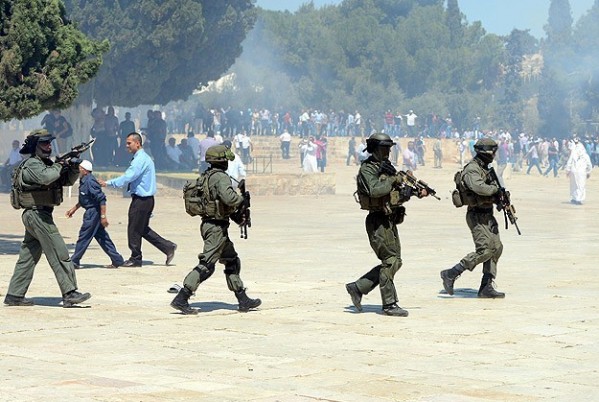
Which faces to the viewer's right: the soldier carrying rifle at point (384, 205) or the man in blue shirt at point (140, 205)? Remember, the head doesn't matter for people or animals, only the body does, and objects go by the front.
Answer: the soldier carrying rifle

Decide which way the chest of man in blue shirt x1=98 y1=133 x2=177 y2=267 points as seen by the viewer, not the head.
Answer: to the viewer's left

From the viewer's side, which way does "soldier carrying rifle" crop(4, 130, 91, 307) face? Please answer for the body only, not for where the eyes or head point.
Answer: to the viewer's right

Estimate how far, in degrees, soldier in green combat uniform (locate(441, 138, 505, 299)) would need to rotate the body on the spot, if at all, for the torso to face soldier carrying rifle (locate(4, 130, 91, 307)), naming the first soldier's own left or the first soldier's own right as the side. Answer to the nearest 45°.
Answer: approximately 180°

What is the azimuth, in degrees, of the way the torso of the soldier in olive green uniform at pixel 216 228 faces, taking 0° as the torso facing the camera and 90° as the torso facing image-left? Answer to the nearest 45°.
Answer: approximately 270°

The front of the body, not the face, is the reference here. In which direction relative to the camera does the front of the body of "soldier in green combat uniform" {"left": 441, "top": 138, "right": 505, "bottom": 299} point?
to the viewer's right

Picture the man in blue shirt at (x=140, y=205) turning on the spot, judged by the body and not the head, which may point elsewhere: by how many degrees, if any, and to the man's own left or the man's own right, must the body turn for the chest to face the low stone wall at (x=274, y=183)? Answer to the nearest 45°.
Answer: approximately 90° to the man's own right

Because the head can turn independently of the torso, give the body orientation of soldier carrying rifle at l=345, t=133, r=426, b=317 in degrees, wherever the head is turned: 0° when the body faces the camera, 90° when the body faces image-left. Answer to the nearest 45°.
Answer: approximately 270°

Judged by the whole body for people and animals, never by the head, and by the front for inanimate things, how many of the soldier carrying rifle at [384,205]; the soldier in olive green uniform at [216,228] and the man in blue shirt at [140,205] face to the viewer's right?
2
